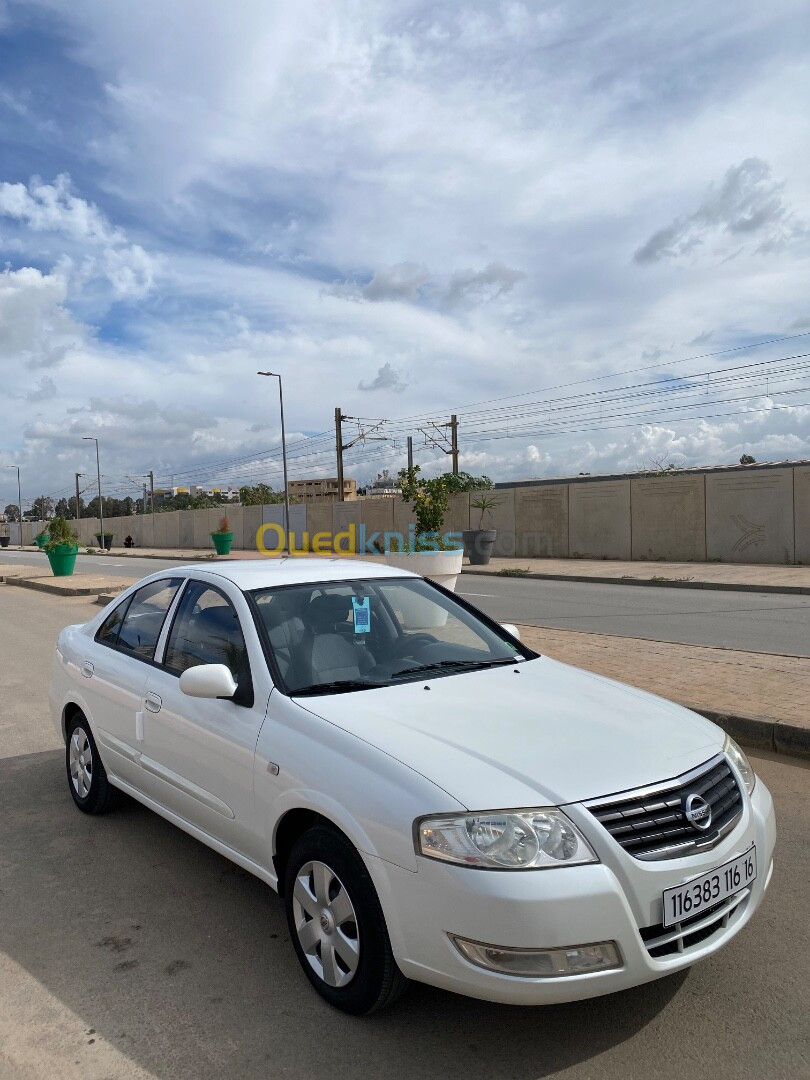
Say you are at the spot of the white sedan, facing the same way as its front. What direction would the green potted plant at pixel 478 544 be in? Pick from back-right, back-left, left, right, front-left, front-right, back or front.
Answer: back-left

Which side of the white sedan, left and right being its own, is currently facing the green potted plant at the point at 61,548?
back

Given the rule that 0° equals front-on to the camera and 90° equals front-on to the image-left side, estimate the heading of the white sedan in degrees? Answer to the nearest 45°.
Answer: approximately 315°

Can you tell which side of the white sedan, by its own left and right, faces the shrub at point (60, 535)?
back

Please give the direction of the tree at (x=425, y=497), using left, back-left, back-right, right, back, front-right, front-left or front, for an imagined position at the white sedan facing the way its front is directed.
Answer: back-left

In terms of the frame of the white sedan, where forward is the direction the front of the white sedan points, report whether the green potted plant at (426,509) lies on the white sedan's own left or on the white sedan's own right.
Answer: on the white sedan's own left
